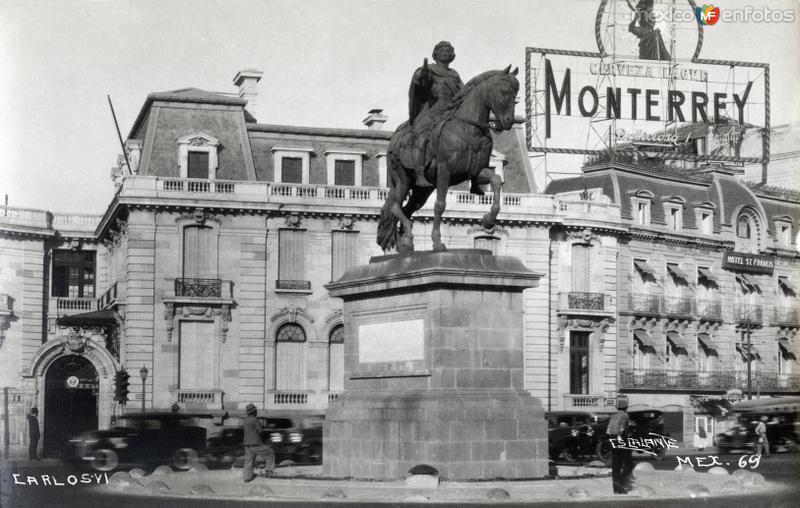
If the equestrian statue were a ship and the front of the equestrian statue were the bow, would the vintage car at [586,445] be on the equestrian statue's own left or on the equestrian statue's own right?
on the equestrian statue's own left

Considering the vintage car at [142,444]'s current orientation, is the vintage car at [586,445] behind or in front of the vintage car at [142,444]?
behind

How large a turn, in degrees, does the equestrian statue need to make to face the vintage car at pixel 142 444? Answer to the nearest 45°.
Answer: approximately 180°

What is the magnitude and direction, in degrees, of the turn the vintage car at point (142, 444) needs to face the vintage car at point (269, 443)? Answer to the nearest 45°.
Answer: approximately 180°

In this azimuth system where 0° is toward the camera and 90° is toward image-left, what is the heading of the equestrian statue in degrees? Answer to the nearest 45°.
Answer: approximately 315°

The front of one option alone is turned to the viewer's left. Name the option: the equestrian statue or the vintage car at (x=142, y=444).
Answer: the vintage car

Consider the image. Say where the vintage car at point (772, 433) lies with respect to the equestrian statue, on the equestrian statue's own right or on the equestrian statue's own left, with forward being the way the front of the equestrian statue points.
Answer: on the equestrian statue's own left

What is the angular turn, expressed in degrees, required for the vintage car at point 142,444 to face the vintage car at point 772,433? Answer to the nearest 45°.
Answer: approximately 180°

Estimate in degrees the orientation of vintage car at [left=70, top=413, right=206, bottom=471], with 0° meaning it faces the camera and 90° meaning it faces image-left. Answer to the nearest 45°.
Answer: approximately 90°

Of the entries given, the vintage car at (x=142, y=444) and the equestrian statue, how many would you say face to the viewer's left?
1

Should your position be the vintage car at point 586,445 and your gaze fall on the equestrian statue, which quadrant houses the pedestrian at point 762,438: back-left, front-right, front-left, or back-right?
back-left

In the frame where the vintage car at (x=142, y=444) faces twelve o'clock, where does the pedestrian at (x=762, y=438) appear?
The pedestrian is roughly at 6 o'clock from the vintage car.

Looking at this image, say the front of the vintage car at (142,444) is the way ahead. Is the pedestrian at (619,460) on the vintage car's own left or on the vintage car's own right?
on the vintage car's own left
